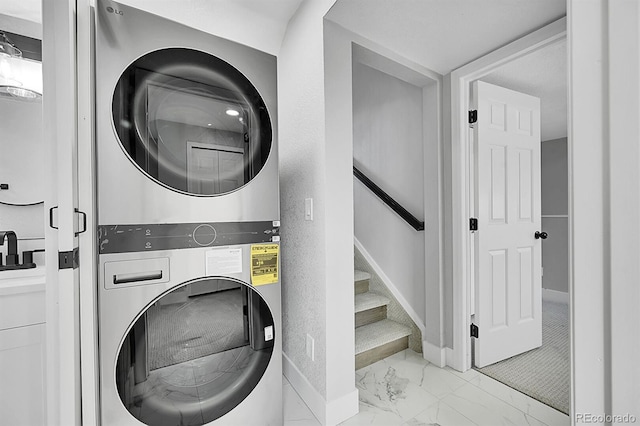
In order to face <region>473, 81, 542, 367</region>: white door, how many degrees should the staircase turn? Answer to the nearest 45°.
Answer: approximately 45° to its left

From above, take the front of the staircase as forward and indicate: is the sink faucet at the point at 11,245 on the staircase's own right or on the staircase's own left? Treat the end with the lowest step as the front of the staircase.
on the staircase's own right

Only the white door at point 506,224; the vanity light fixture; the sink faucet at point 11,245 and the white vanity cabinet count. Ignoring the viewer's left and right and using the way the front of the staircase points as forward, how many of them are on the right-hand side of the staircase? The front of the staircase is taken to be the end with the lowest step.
3

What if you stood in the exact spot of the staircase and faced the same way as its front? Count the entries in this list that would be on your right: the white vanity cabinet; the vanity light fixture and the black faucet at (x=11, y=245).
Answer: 3

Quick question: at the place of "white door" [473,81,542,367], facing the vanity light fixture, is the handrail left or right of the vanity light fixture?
right

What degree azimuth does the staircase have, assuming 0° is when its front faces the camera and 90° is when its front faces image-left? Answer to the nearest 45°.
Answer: approximately 315°

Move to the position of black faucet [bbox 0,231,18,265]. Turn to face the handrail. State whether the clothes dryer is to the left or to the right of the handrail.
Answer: right

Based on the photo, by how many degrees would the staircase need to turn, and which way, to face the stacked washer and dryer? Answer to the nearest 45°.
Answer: approximately 90° to its right

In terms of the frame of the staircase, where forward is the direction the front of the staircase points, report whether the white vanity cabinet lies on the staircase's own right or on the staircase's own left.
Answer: on the staircase's own right
